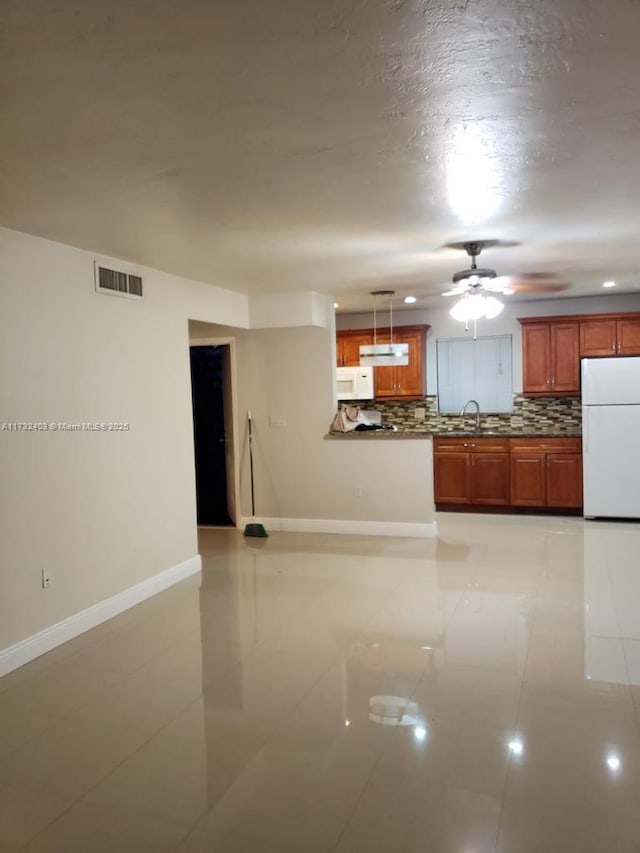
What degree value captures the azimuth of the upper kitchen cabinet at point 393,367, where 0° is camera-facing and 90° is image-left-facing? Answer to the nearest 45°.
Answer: approximately 0°

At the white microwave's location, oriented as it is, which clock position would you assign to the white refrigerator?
The white refrigerator is roughly at 10 o'clock from the white microwave.

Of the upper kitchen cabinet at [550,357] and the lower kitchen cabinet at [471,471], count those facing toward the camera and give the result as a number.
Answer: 2

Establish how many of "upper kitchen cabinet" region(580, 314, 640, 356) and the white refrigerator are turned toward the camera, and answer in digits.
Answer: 2

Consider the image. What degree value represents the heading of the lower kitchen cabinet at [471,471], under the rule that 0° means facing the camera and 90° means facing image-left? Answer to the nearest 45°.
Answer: approximately 0°

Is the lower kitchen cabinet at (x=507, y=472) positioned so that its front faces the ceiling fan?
yes
